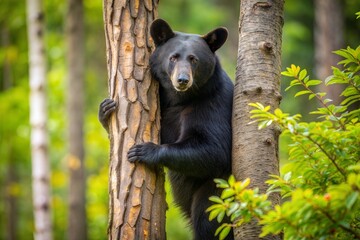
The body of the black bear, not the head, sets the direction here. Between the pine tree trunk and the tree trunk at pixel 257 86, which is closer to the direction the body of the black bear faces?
the pine tree trunk

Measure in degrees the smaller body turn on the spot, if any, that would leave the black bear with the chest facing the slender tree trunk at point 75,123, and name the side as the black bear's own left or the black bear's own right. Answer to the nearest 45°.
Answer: approximately 135° to the black bear's own right

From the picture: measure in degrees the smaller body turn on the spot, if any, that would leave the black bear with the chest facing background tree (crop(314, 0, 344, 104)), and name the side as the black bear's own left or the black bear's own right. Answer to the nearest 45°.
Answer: approximately 180°

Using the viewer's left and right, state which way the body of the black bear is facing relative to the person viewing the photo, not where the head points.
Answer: facing the viewer and to the left of the viewer

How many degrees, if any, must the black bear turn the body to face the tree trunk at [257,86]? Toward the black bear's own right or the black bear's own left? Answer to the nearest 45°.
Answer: approximately 90° to the black bear's own left

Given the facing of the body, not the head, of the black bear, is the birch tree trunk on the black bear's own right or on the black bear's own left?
on the black bear's own right

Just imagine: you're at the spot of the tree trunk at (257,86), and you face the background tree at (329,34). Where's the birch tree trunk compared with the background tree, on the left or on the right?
left
